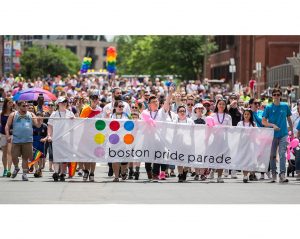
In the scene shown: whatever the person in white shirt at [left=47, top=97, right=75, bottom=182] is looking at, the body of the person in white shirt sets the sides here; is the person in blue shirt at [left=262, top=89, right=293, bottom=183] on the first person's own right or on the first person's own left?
on the first person's own left

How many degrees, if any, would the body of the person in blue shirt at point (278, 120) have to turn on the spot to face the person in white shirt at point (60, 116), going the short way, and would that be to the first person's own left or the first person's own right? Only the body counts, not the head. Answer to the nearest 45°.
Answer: approximately 90° to the first person's own right

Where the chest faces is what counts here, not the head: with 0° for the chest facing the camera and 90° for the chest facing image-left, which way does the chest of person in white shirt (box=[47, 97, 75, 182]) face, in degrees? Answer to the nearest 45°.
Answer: approximately 0°

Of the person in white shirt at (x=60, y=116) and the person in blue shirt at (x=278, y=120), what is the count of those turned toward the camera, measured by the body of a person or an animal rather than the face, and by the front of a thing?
2

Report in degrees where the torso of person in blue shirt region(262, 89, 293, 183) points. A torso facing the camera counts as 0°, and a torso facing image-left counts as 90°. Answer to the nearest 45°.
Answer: approximately 0°
